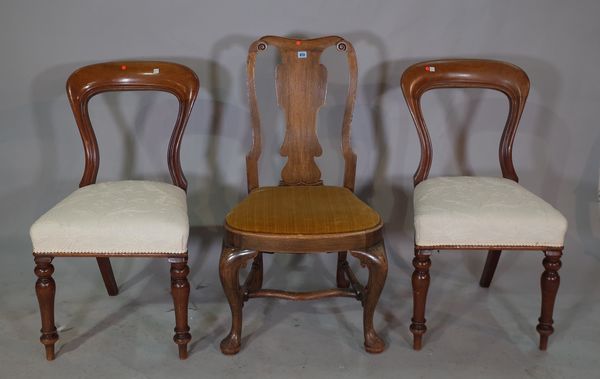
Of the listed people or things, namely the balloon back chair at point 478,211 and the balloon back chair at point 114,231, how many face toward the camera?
2

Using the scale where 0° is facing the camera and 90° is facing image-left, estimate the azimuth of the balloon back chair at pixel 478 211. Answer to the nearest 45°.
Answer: approximately 0°

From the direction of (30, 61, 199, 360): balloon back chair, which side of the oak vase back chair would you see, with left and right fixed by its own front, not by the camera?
right

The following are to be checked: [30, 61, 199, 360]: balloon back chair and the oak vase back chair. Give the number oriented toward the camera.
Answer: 2

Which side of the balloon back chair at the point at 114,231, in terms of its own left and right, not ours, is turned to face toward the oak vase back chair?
left
